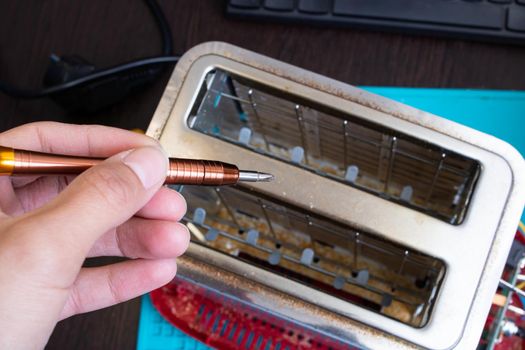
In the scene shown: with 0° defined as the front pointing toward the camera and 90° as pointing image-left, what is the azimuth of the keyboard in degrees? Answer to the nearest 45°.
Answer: approximately 0°
